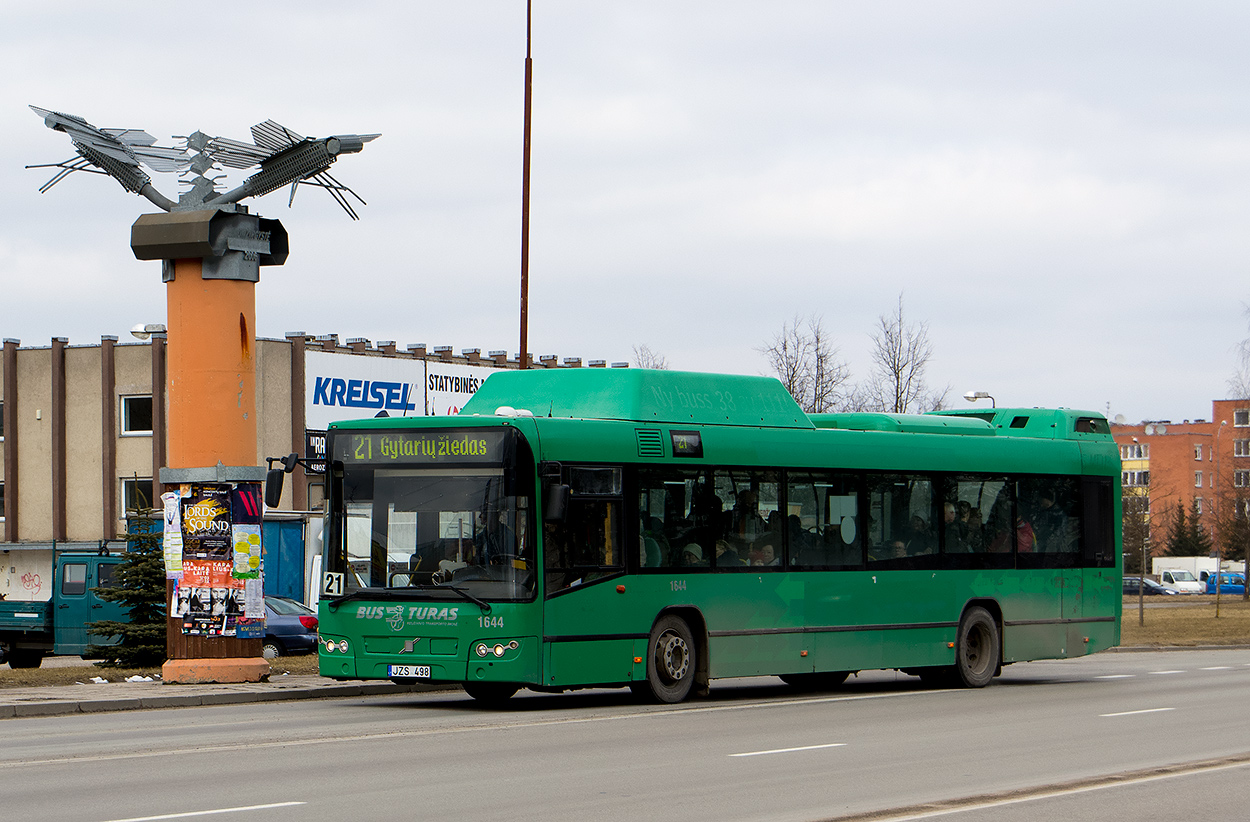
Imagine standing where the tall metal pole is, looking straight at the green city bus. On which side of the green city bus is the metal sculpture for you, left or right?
right

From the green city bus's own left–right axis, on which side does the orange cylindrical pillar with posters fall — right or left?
on its right

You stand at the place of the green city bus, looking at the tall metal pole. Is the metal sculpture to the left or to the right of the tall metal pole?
left

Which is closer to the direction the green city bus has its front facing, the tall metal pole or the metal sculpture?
the metal sculpture

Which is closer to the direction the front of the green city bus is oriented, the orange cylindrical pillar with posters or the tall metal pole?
the orange cylindrical pillar with posters

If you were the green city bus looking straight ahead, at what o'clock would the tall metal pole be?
The tall metal pole is roughly at 4 o'clock from the green city bus.

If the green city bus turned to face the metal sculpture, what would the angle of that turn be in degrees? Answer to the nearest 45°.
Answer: approximately 90° to its right

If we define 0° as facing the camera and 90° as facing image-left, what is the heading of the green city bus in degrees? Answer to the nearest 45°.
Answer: approximately 45°

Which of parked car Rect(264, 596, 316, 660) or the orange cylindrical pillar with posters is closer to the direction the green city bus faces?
the orange cylindrical pillar with posters

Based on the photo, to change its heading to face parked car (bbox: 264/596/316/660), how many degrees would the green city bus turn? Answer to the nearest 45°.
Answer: approximately 90° to its right
